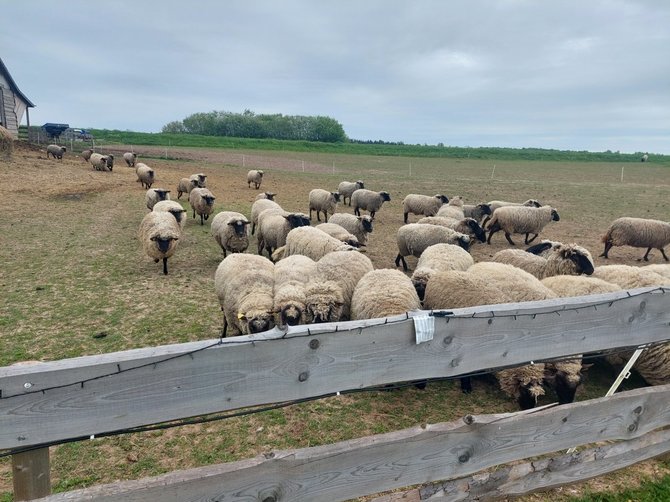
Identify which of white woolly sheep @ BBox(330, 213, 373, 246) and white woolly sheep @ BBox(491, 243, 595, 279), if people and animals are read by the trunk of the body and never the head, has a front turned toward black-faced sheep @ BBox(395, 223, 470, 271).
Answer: white woolly sheep @ BBox(330, 213, 373, 246)

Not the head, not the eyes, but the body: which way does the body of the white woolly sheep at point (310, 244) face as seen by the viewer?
to the viewer's right

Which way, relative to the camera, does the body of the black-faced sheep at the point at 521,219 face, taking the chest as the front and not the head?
to the viewer's right

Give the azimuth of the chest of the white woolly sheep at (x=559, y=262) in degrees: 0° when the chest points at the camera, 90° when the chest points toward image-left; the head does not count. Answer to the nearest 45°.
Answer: approximately 270°

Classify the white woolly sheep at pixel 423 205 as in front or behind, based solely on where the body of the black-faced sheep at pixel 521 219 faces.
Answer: behind

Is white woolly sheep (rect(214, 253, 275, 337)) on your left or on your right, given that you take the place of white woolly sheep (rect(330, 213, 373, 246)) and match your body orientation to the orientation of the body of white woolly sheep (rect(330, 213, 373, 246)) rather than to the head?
on your right
